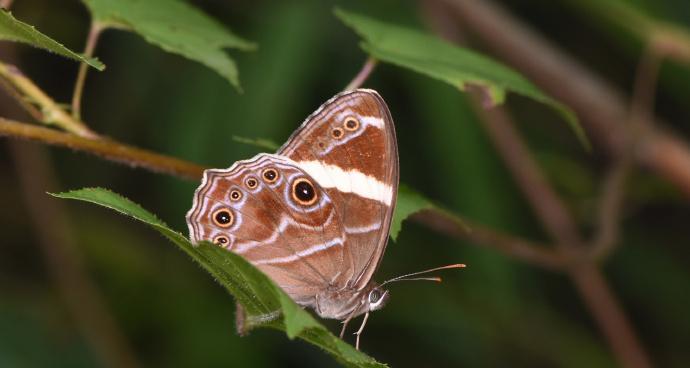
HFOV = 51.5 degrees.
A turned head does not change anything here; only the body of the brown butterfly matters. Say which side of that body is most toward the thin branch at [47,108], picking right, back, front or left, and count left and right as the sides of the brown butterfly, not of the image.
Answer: back

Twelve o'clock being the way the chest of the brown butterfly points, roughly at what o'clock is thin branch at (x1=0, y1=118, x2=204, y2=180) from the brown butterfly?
The thin branch is roughly at 5 o'clock from the brown butterfly.

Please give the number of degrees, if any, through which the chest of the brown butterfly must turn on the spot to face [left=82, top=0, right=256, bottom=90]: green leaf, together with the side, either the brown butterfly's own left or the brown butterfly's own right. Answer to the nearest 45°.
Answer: approximately 180°

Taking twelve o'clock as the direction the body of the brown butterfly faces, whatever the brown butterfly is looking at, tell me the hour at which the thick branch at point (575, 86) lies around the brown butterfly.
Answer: The thick branch is roughly at 10 o'clock from the brown butterfly.

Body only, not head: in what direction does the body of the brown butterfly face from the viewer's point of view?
to the viewer's right

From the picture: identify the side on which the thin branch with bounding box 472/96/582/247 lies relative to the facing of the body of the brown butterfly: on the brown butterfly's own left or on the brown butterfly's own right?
on the brown butterfly's own left

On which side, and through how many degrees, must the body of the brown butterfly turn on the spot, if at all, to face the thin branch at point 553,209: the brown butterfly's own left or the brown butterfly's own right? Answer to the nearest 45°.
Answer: approximately 45° to the brown butterfly's own left

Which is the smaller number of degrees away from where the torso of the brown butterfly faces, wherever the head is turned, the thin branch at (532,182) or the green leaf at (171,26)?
the thin branch
